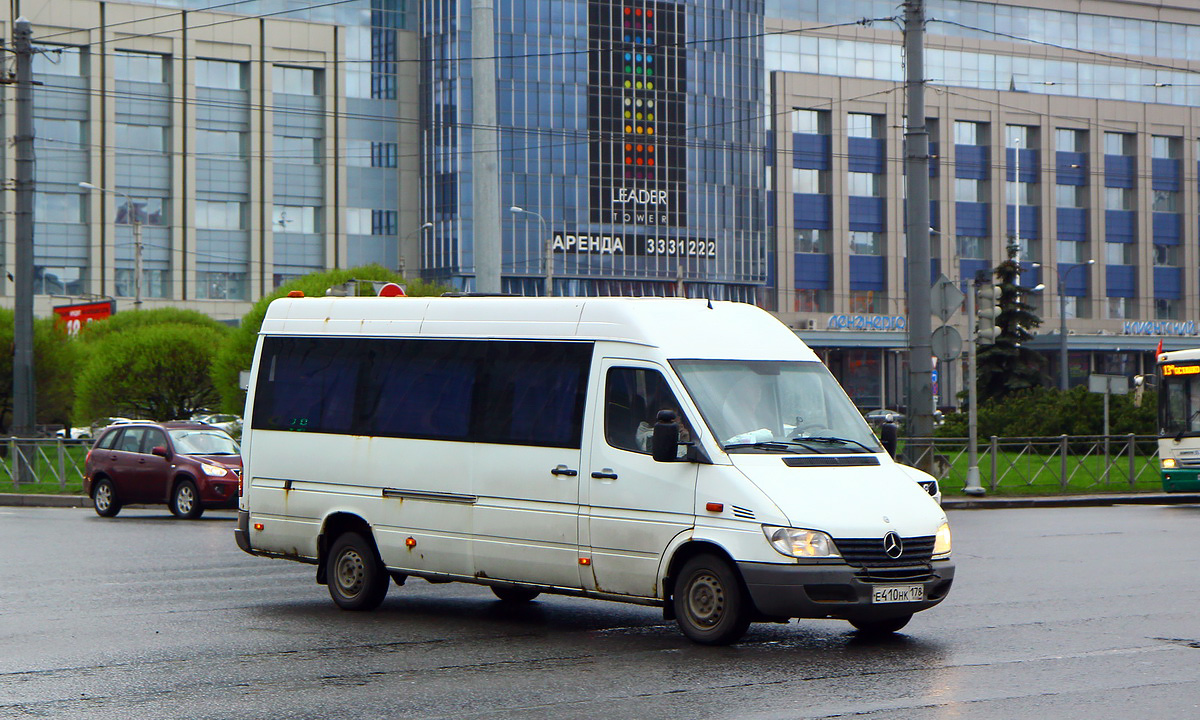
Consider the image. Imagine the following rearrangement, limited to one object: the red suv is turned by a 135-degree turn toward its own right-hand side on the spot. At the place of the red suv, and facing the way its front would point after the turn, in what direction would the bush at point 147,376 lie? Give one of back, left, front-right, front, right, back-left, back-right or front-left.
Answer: right

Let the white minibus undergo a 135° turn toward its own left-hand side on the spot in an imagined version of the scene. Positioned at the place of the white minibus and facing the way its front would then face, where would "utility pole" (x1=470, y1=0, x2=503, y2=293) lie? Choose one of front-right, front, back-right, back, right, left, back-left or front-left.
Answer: front

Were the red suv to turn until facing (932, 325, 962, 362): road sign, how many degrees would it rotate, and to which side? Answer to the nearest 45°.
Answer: approximately 45° to its left

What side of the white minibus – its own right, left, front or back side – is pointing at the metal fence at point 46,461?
back

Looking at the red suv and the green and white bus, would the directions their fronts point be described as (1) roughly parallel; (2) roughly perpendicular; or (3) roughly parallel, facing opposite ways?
roughly perpendicular

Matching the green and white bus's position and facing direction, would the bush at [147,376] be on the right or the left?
on its right

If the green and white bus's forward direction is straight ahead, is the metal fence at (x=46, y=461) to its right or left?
on its right

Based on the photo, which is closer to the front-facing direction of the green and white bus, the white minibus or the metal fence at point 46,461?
the white minibus

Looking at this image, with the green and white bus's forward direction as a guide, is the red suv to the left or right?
on its right

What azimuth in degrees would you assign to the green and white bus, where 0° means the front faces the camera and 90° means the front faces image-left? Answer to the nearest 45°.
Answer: approximately 0°

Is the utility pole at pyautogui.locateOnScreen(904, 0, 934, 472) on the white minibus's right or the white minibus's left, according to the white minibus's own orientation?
on its left

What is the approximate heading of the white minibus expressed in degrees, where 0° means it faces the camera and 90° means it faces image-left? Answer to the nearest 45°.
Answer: approximately 315°

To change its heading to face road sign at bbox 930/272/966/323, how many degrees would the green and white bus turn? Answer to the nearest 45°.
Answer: approximately 45° to its right
